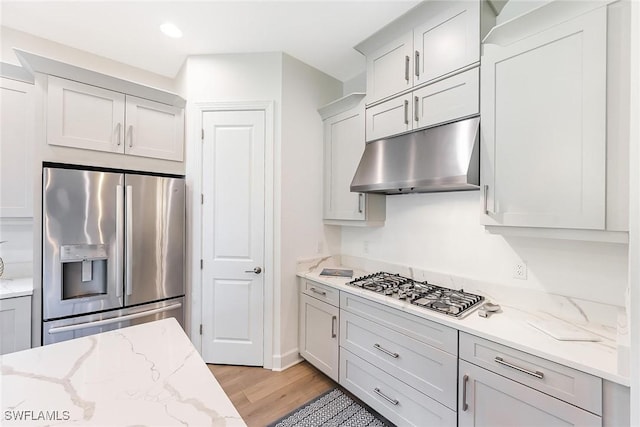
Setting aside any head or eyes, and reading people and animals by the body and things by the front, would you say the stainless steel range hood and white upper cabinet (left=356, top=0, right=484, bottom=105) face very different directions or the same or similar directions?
same or similar directions

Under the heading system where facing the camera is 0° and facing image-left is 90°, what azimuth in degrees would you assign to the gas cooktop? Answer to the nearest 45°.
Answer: approximately 45°

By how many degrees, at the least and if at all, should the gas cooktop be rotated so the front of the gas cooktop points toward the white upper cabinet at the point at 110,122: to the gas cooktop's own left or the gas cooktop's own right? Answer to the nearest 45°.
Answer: approximately 45° to the gas cooktop's own right

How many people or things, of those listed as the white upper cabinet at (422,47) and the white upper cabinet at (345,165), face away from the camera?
0

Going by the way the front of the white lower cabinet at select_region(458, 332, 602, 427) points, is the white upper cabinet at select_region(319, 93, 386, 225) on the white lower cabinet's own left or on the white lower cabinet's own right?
on the white lower cabinet's own right

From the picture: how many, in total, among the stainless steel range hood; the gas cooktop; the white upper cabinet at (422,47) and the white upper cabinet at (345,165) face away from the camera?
0

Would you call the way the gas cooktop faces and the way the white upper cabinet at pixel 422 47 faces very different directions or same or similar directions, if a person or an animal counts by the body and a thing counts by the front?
same or similar directions

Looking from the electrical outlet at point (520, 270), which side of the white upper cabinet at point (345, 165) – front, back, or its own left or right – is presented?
left

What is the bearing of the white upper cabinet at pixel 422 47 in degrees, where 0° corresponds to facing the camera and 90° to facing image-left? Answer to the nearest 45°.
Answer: approximately 45°

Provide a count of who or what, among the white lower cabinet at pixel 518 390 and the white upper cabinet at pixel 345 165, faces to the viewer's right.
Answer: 0

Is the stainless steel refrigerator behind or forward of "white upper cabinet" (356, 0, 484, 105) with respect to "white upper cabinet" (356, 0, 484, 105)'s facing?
forward

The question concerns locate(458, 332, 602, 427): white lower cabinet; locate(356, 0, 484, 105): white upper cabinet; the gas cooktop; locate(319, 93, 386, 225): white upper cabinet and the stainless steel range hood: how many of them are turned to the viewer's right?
0

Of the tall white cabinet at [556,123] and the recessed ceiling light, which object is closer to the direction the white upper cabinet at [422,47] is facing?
the recessed ceiling light

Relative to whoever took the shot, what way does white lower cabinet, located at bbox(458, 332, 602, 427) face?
facing the viewer and to the left of the viewer

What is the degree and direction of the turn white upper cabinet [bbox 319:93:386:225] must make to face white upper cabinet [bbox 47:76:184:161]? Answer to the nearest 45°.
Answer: approximately 45° to its right

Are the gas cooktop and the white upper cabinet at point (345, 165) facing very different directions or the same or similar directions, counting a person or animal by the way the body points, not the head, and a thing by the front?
same or similar directions
